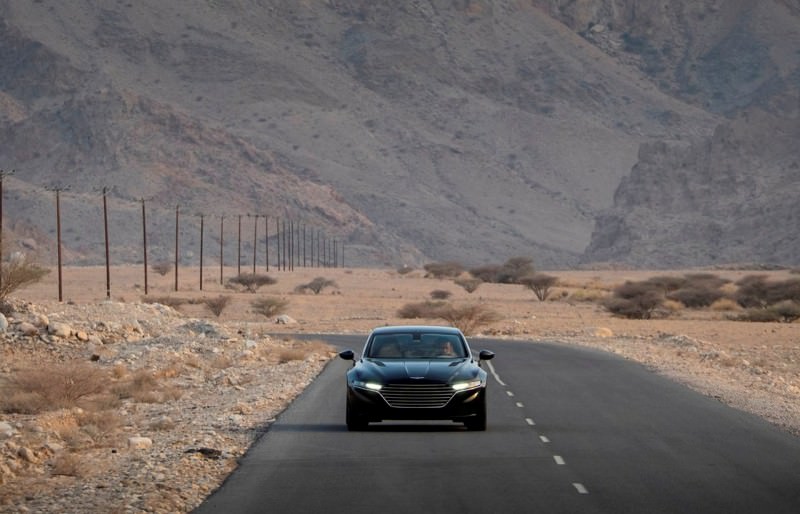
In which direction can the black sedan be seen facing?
toward the camera

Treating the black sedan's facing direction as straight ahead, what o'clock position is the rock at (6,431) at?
The rock is roughly at 3 o'clock from the black sedan.

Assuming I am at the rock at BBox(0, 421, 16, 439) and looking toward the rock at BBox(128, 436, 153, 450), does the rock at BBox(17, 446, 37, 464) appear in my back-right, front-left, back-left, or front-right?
front-right

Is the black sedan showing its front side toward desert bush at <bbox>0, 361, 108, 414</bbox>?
no

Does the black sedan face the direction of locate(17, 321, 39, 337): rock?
no

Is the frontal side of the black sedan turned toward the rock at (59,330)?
no

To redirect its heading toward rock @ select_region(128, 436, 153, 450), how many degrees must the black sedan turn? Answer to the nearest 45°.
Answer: approximately 90° to its right

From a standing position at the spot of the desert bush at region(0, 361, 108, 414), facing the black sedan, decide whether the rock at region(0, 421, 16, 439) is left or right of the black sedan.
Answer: right

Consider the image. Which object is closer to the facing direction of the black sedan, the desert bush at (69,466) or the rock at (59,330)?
the desert bush

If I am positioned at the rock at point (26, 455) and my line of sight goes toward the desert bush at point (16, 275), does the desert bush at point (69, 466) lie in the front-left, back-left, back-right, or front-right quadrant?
back-right
